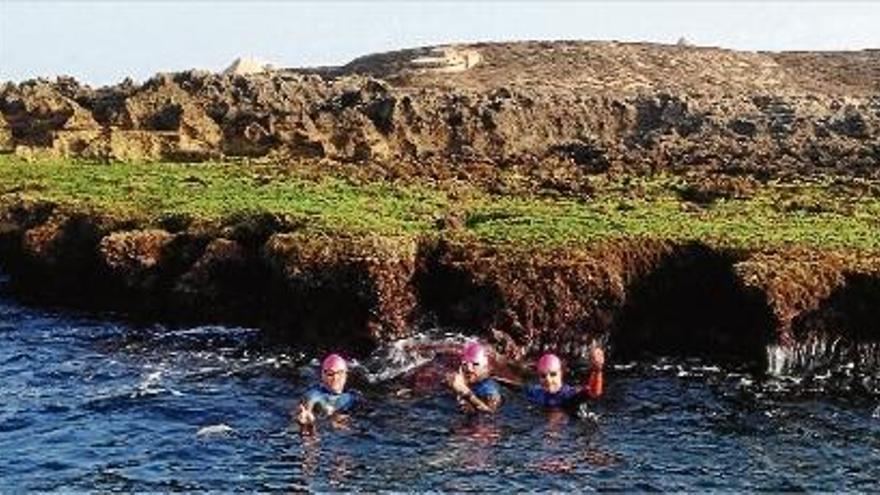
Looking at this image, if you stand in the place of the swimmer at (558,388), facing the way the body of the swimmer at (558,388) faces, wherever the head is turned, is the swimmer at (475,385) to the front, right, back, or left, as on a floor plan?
right

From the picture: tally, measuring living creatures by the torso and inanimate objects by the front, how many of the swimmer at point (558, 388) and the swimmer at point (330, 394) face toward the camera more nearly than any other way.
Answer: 2

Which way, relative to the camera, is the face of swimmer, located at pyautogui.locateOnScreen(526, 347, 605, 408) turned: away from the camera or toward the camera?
toward the camera

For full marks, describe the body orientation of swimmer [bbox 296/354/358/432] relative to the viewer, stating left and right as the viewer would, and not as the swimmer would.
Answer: facing the viewer

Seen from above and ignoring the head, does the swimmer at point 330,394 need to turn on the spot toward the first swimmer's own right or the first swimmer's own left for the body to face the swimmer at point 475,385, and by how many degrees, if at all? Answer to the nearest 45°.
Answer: approximately 90° to the first swimmer's own left

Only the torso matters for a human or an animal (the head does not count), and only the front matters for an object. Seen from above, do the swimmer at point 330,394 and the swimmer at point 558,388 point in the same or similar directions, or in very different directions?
same or similar directions

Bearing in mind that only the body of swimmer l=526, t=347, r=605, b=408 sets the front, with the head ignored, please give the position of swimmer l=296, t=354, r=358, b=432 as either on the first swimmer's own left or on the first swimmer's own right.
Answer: on the first swimmer's own right

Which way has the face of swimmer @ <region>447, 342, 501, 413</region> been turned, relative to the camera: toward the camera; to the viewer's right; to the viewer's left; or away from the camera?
toward the camera

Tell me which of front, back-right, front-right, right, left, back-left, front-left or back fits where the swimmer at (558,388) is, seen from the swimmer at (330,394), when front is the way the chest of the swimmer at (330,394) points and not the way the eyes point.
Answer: left
